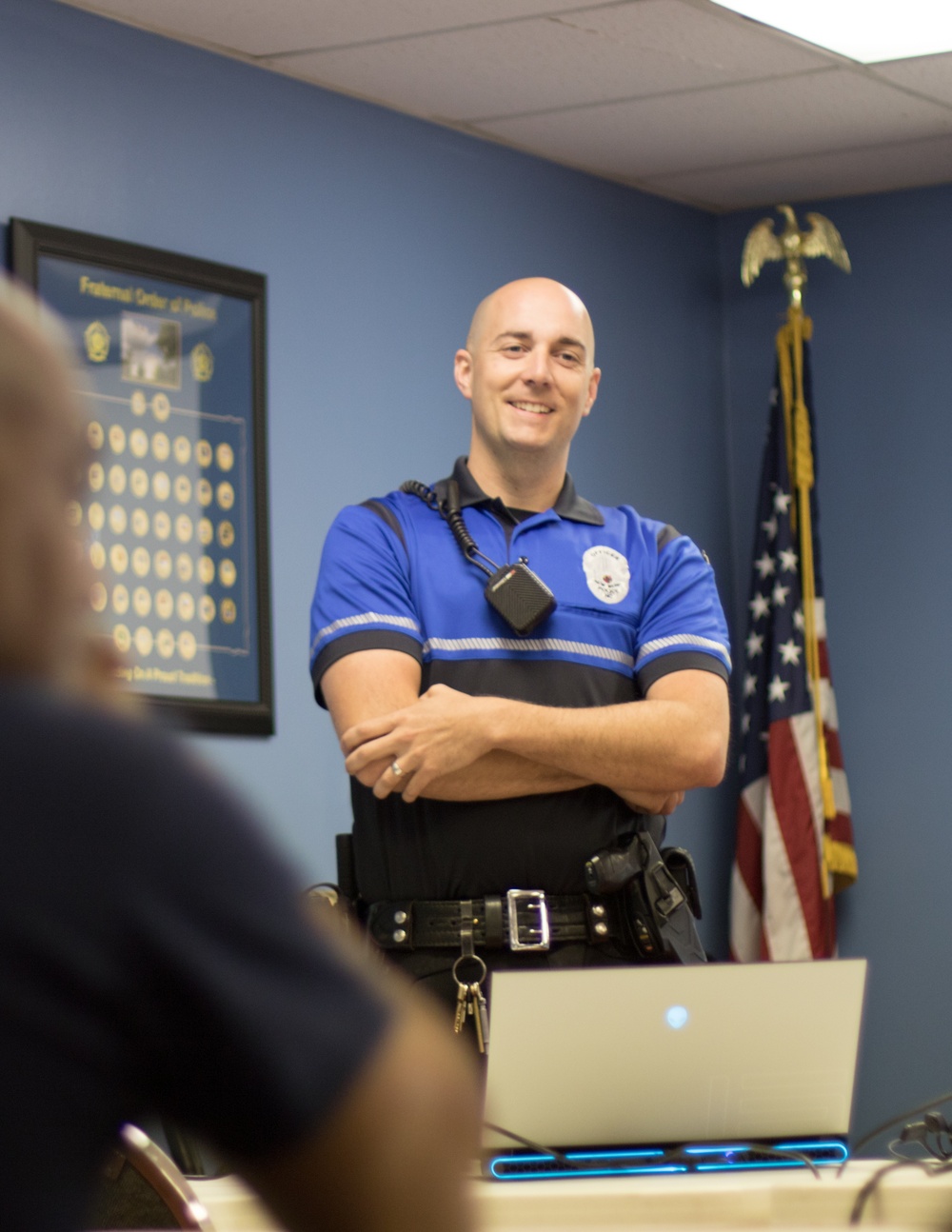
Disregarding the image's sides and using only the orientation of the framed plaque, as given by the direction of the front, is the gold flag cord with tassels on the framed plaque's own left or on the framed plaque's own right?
on the framed plaque's own left

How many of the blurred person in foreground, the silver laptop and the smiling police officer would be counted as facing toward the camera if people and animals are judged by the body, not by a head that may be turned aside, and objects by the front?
1

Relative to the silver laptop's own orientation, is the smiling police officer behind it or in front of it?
in front

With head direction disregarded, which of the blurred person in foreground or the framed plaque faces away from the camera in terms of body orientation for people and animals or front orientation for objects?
the blurred person in foreground

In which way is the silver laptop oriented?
away from the camera

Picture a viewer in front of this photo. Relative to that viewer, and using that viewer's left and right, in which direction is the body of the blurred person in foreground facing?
facing away from the viewer

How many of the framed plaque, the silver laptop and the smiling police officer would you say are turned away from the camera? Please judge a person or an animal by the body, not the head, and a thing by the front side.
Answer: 1

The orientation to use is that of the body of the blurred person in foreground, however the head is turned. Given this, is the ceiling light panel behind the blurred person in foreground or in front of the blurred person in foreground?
in front

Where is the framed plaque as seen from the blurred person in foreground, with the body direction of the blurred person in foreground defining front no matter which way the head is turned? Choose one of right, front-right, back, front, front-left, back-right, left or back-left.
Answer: front

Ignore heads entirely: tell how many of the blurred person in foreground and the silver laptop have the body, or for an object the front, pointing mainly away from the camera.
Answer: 2

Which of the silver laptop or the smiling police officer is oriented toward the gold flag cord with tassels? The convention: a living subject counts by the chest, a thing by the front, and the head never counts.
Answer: the silver laptop

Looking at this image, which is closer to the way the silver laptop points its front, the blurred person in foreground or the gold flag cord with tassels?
the gold flag cord with tassels

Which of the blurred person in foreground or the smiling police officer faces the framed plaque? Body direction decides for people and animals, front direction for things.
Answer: the blurred person in foreground

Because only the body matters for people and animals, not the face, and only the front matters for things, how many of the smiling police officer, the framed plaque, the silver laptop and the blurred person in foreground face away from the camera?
2

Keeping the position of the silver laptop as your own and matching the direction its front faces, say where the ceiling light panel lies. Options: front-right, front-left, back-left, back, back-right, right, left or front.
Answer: front

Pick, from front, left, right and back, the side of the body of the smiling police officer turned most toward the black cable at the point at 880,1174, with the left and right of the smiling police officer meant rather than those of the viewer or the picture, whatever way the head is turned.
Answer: front

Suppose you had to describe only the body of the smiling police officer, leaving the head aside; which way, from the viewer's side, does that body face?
toward the camera
